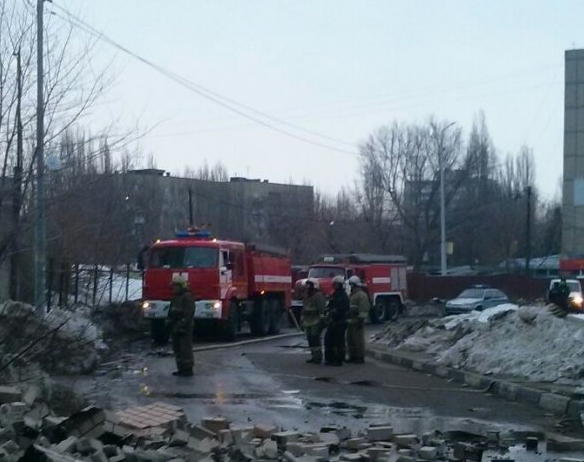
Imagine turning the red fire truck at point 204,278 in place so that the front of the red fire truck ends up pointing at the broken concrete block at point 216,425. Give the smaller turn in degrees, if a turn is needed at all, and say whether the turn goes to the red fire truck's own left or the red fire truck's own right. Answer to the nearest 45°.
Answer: approximately 45° to the red fire truck's own left

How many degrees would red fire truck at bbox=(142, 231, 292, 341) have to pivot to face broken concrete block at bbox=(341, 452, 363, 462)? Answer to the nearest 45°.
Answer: approximately 45° to its left

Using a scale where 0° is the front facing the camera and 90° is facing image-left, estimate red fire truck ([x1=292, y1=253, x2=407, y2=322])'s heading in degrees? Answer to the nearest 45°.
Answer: approximately 45°

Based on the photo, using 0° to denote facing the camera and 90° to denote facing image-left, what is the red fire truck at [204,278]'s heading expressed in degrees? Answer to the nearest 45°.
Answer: approximately 45°

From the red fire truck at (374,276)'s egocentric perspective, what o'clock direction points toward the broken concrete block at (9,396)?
The broken concrete block is roughly at 11 o'clock from the red fire truck.

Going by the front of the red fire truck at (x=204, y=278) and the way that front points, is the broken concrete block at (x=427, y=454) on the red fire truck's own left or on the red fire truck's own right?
on the red fire truck's own left

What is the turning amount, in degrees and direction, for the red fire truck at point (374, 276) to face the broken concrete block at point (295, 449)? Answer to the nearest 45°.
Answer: approximately 45° to its left

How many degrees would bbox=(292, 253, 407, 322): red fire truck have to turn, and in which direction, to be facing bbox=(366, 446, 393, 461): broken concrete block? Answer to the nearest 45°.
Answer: approximately 45° to its left

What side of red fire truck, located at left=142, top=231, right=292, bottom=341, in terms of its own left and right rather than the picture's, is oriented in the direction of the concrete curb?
left

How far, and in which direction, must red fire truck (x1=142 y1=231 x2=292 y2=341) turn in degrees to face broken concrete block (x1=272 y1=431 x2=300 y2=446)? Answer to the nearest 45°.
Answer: approximately 45° to its left
